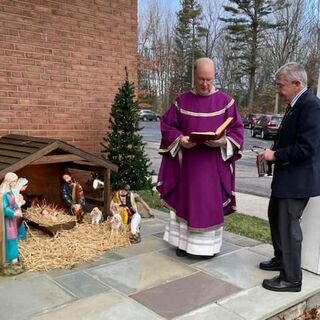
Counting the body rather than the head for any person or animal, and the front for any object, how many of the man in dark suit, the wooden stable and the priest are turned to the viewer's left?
1

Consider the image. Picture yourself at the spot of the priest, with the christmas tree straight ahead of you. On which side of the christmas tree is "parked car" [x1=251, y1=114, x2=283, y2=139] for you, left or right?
right

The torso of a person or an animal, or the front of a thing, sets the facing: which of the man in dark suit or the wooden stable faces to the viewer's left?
the man in dark suit

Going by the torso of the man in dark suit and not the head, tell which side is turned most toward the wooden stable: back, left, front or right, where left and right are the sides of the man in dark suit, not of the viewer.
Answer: front

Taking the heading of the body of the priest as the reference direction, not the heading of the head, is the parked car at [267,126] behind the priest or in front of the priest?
behind

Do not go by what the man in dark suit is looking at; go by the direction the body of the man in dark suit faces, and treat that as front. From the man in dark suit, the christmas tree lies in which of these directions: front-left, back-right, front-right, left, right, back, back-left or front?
front-right

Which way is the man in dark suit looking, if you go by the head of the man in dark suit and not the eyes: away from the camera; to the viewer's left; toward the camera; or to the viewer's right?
to the viewer's left

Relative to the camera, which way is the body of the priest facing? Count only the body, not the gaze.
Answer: toward the camera

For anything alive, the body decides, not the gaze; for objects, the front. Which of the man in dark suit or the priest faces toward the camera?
the priest

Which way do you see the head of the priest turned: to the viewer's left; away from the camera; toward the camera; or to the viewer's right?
toward the camera

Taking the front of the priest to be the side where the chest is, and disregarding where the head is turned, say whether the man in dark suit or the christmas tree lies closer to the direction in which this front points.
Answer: the man in dark suit

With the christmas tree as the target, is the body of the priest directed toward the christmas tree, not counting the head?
no

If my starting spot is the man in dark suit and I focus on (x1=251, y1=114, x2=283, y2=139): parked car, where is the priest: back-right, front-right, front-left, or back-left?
front-left

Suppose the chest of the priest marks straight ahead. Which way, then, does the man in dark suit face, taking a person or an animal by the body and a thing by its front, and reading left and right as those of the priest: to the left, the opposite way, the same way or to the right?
to the right

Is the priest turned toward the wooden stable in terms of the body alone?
no

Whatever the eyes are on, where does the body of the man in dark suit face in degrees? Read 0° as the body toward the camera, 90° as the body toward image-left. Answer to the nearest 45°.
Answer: approximately 90°
